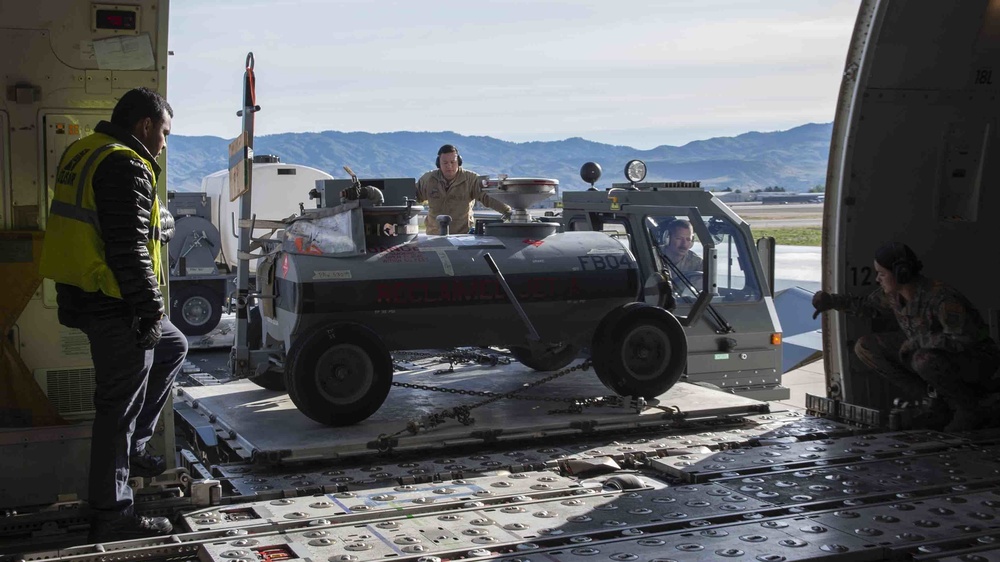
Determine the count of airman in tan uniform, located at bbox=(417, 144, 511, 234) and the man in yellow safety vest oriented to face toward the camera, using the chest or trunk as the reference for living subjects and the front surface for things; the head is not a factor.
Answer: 1

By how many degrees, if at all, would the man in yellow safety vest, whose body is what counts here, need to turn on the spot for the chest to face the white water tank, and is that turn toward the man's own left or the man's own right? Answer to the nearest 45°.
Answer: approximately 45° to the man's own left

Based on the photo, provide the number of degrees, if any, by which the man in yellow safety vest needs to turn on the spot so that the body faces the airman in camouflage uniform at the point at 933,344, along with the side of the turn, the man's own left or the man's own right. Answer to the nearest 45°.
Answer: approximately 45° to the man's own right

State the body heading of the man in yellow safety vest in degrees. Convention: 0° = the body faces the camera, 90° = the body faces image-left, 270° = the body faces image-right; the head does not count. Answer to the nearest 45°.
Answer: approximately 225°

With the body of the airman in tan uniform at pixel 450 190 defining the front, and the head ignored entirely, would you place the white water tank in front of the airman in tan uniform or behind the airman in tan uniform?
behind

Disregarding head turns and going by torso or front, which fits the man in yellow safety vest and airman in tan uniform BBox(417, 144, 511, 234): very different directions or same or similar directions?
very different directions

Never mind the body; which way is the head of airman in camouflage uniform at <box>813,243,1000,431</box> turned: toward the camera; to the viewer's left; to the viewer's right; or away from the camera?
to the viewer's left

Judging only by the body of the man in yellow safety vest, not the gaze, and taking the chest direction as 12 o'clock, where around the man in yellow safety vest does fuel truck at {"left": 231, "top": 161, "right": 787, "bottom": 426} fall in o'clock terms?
The fuel truck is roughly at 12 o'clock from the man in yellow safety vest.
